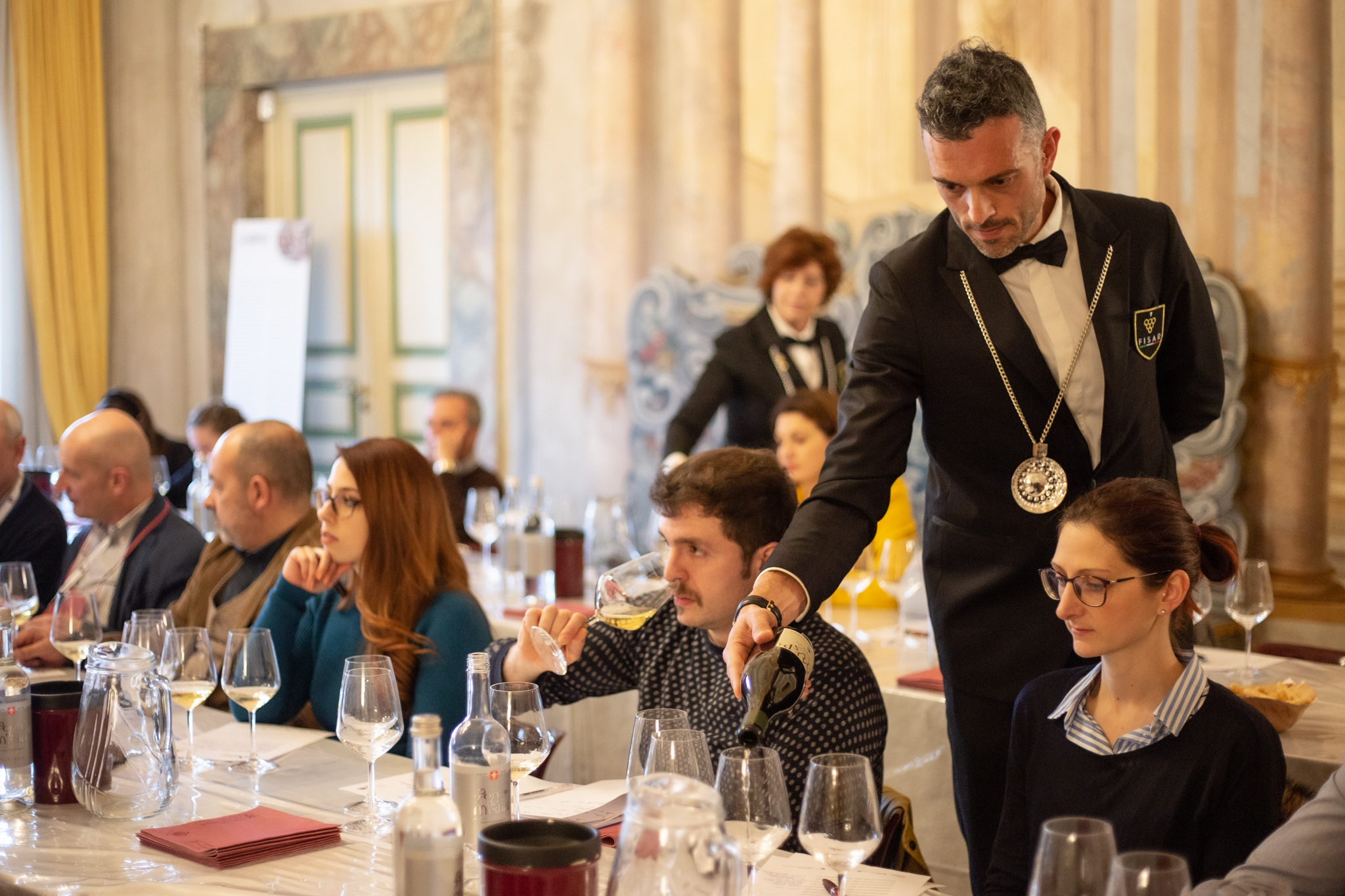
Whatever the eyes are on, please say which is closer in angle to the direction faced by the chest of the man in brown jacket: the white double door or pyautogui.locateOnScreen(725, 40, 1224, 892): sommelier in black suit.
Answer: the sommelier in black suit

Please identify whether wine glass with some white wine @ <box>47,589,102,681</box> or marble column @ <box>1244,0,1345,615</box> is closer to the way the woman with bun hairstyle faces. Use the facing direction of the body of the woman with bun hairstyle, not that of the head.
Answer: the wine glass with some white wine

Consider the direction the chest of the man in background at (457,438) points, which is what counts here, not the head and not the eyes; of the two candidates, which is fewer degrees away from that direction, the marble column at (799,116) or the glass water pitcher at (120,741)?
the glass water pitcher

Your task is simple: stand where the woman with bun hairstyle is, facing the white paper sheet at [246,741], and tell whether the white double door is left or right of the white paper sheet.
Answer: right

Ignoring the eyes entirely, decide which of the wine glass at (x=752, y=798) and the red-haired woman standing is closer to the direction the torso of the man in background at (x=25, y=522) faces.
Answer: the wine glass

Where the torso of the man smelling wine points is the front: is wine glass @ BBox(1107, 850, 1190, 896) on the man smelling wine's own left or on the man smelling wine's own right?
on the man smelling wine's own left

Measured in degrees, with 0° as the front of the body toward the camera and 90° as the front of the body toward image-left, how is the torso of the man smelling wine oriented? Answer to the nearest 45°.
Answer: approximately 45°
